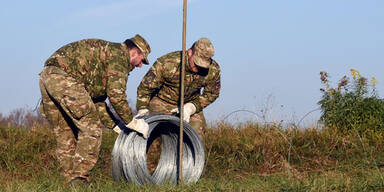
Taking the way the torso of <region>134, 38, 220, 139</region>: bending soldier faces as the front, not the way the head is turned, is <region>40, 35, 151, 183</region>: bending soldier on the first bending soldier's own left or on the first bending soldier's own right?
on the first bending soldier's own right

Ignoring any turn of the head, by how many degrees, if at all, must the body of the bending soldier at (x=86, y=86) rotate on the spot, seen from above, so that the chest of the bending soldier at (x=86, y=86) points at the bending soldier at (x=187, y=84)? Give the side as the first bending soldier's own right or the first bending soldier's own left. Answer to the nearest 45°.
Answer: approximately 45° to the first bending soldier's own left

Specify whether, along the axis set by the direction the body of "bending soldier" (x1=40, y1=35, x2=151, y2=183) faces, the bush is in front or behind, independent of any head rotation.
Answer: in front

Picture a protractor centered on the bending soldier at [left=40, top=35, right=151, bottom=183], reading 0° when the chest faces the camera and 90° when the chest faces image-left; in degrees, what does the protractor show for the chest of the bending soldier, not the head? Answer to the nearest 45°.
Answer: approximately 270°

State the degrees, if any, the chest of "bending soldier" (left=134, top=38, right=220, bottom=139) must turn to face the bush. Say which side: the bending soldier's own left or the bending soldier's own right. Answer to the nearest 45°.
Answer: approximately 90° to the bending soldier's own left

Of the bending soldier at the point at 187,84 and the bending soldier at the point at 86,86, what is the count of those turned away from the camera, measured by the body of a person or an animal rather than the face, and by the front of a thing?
0
